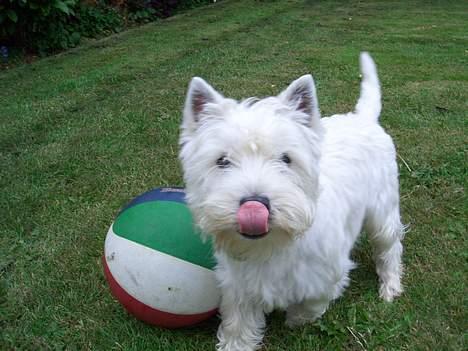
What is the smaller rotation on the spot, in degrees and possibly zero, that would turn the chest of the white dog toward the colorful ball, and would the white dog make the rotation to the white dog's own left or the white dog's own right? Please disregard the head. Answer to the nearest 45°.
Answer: approximately 45° to the white dog's own right

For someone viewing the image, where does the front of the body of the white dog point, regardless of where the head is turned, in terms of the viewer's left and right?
facing the viewer and to the left of the viewer
